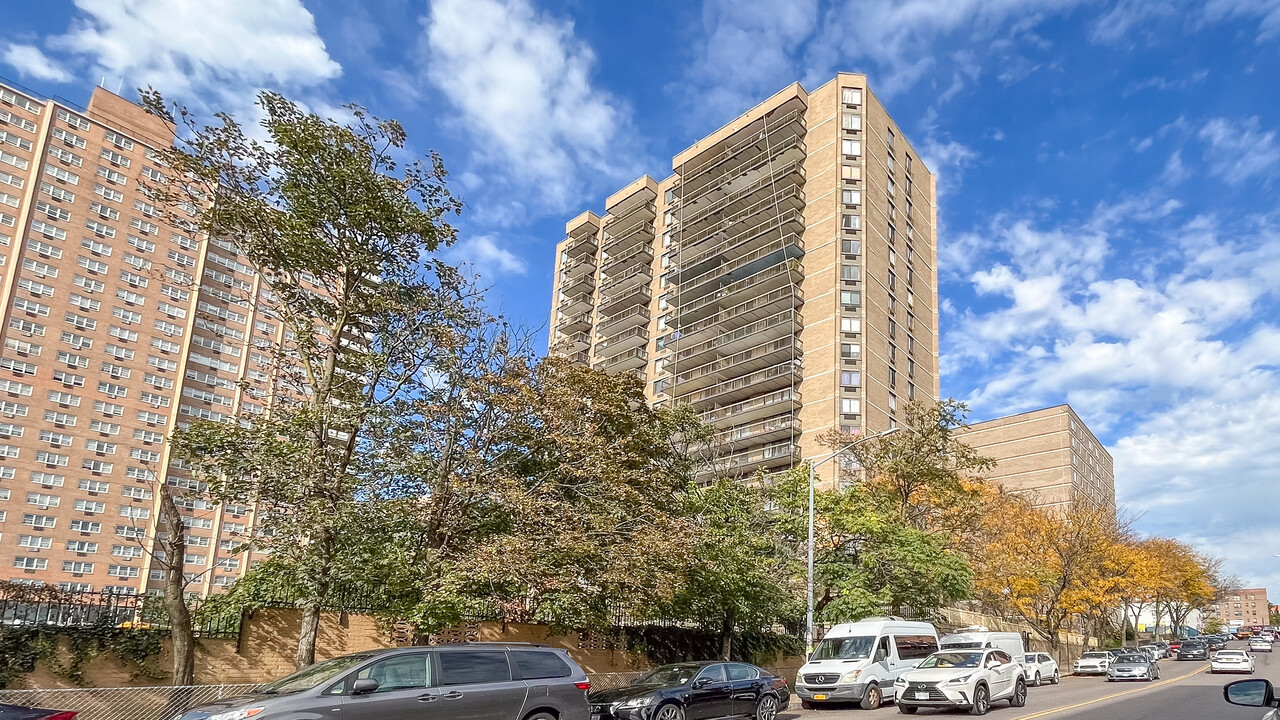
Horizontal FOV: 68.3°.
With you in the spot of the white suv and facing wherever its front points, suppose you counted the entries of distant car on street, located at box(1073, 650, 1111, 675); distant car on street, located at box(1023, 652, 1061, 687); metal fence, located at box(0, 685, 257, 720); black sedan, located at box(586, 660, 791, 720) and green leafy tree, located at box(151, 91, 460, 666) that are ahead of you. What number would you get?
3

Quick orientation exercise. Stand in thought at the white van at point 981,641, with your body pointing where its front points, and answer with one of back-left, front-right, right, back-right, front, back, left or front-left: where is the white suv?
front-left

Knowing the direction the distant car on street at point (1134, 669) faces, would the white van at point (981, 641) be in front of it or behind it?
in front

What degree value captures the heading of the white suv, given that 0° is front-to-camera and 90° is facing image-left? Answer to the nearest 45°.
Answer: approximately 45°

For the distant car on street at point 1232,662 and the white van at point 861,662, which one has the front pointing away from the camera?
the distant car on street

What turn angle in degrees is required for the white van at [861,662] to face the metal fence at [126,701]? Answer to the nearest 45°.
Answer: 0° — it already faces it

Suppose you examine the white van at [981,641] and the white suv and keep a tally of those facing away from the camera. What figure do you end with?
0

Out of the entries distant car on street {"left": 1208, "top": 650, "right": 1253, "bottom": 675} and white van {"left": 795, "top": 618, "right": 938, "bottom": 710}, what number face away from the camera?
1

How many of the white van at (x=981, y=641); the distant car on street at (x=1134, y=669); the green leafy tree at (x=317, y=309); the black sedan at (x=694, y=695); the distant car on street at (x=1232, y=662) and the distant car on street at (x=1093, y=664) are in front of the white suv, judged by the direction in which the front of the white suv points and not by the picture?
2

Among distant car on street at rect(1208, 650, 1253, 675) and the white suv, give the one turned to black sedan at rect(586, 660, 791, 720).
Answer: the white suv

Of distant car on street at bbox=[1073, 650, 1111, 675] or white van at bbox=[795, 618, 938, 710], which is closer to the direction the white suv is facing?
the white van

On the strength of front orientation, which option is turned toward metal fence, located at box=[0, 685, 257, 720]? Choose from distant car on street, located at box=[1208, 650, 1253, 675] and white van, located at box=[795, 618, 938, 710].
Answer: the white van

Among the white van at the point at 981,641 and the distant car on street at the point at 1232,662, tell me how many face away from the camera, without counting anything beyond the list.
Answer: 1

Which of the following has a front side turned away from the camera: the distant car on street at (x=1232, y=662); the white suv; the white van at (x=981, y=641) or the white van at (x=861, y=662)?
the distant car on street

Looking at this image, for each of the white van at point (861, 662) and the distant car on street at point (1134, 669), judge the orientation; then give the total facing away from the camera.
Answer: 0

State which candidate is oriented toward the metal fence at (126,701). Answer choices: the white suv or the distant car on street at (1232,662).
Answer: the white suv

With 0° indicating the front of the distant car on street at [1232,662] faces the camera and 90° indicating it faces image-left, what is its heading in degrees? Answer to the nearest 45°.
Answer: approximately 180°

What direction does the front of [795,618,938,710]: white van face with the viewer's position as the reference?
facing the viewer and to the left of the viewer

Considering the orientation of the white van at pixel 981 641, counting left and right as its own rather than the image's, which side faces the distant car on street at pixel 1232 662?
back

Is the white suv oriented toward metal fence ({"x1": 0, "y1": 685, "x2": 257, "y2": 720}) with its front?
yes

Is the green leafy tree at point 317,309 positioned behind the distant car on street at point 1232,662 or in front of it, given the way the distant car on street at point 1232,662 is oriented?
behind
